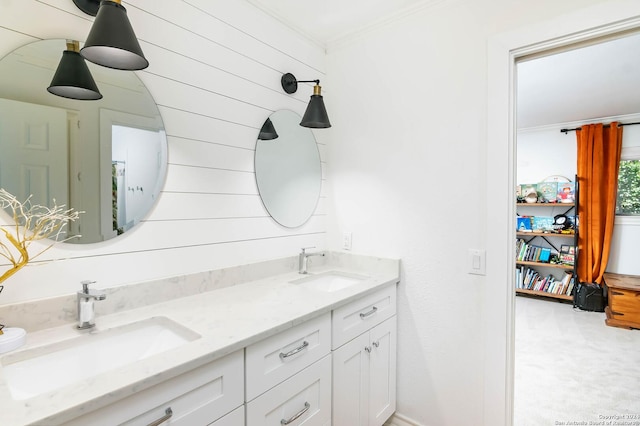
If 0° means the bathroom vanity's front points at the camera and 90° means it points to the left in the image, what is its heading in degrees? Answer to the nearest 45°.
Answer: approximately 315°

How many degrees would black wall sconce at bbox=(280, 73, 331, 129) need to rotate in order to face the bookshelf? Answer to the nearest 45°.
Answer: approximately 90° to its left

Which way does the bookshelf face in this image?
toward the camera

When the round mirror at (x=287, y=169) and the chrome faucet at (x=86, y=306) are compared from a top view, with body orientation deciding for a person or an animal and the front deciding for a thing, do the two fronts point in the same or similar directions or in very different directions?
same or similar directions

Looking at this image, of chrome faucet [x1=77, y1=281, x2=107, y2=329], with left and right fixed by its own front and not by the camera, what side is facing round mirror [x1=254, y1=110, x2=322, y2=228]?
left

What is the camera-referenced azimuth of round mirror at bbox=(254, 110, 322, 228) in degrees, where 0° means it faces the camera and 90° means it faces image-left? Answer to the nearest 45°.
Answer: approximately 315°

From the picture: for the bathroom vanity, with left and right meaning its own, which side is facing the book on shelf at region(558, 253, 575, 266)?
left

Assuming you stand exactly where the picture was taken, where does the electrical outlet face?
facing the viewer

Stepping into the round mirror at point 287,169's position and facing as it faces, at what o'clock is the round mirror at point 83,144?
the round mirror at point 83,144 is roughly at 3 o'clock from the round mirror at point 287,169.

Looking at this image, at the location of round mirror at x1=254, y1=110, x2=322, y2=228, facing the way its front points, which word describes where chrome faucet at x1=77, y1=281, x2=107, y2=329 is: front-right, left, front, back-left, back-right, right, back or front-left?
right

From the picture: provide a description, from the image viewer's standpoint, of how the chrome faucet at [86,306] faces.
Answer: facing the viewer and to the right of the viewer
